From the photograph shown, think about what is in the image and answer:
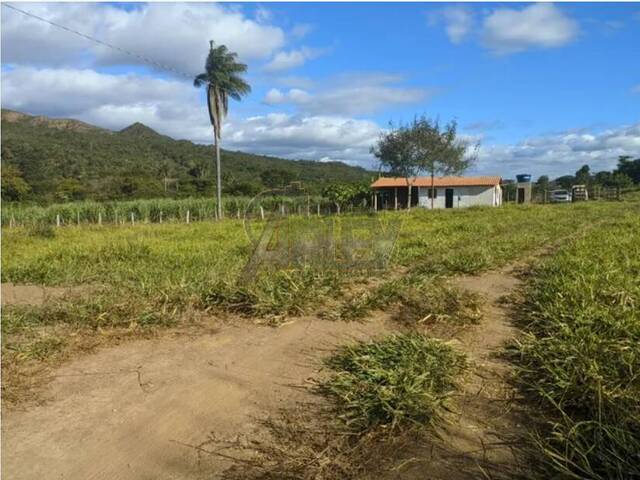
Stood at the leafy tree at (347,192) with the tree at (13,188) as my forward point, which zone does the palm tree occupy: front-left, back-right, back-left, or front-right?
front-left

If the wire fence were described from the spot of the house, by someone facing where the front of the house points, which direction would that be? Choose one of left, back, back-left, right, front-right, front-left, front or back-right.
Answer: front-right

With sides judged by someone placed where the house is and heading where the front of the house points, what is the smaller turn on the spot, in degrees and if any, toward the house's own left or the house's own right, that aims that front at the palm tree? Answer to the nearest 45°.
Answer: approximately 45° to the house's own right

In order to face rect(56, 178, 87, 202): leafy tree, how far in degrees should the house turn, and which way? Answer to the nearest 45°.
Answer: approximately 90° to its right

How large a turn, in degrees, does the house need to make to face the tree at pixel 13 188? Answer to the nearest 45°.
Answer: approximately 90° to its right

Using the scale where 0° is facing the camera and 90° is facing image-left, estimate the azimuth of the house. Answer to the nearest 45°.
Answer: approximately 0°
